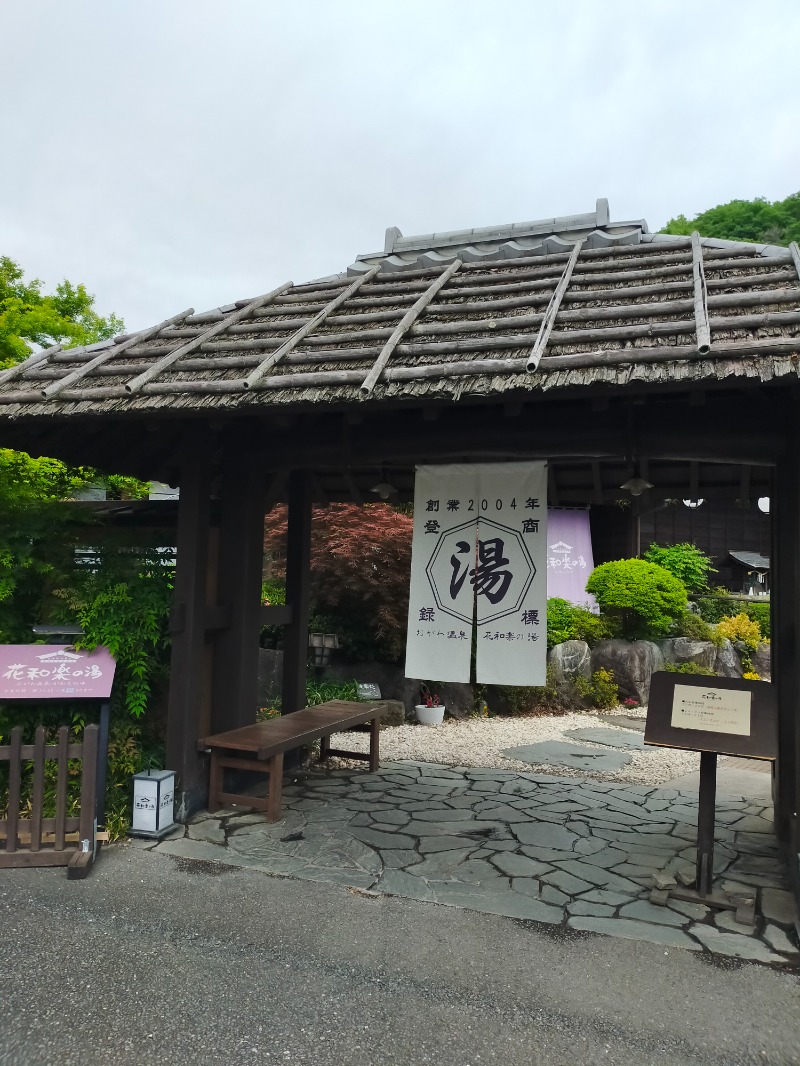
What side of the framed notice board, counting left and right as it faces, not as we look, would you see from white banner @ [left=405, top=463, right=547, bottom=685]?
right

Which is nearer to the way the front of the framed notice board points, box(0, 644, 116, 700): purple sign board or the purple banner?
the purple sign board

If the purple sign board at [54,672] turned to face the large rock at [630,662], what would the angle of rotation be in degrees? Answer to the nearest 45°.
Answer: approximately 135° to its left

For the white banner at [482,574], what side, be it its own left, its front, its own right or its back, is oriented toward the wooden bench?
right

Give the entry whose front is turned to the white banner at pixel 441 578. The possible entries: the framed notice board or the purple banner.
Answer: the purple banner

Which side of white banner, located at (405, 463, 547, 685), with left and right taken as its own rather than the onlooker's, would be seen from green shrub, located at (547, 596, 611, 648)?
back

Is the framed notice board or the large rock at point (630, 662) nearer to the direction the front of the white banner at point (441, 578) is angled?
the framed notice board

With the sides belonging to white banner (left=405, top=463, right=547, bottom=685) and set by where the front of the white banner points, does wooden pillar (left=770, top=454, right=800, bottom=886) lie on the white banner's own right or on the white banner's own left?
on the white banner's own left
